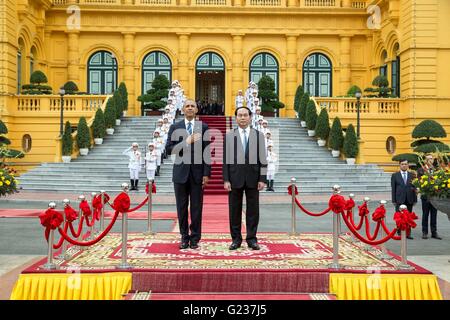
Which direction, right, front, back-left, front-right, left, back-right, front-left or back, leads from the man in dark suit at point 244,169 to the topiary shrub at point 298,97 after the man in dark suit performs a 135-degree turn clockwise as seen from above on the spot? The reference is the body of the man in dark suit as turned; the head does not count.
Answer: front-right

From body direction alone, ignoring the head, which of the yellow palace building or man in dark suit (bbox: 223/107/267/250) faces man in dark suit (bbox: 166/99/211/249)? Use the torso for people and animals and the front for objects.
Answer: the yellow palace building

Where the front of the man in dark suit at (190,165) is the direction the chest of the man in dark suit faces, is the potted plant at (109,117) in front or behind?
behind

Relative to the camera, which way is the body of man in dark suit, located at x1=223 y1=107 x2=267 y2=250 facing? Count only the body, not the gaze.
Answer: toward the camera

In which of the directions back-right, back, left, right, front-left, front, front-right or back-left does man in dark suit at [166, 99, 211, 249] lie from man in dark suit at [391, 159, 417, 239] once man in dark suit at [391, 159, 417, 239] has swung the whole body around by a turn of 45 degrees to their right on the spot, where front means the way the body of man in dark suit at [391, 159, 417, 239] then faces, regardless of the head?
front

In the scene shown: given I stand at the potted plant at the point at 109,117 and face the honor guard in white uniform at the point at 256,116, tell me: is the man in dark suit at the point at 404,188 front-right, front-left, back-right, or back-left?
front-right

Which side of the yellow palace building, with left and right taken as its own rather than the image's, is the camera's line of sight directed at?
front

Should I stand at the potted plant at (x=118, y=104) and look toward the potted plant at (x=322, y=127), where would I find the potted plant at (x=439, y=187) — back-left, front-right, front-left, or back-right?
front-right

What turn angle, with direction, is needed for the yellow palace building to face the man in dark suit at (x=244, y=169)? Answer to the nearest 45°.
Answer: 0° — it already faces them

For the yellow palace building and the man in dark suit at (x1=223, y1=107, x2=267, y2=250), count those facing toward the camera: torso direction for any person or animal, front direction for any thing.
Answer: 2

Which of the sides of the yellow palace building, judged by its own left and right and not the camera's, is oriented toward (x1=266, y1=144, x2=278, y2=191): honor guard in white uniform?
front

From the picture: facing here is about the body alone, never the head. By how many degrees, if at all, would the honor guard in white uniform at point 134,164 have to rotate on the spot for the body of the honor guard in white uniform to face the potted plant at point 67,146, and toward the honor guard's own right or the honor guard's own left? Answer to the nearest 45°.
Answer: approximately 135° to the honor guard's own right

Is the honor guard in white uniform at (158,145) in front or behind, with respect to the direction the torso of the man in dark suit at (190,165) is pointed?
behind

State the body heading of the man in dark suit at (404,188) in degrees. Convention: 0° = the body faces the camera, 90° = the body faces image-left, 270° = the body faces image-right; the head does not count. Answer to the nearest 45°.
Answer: approximately 0°
